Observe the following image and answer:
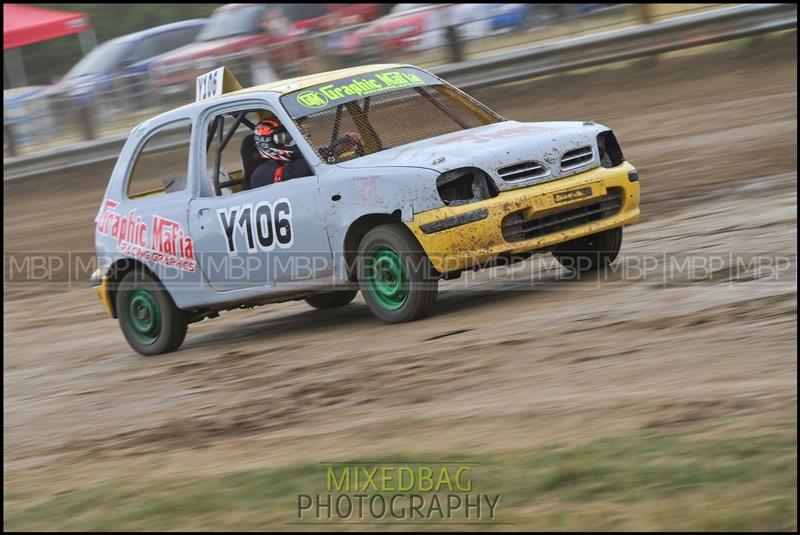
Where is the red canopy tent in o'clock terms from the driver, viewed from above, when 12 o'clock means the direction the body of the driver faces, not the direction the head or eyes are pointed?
The red canopy tent is roughly at 7 o'clock from the driver.

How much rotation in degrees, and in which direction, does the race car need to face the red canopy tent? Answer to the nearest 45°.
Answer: approximately 135° to its left

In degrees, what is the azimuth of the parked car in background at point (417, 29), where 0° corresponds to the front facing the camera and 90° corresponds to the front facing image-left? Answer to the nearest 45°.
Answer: approximately 45°

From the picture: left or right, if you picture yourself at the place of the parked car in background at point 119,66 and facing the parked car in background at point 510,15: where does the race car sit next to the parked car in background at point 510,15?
right

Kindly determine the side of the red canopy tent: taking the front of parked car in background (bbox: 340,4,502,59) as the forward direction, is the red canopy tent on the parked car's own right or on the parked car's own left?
on the parked car's own right

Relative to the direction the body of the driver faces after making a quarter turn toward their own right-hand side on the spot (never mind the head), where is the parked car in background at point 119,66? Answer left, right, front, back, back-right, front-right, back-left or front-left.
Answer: back-right

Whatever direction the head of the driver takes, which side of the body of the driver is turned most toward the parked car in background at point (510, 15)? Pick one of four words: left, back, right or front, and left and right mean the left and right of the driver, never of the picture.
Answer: left

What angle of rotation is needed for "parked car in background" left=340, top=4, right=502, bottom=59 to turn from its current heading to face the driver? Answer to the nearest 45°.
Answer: approximately 45° to its left

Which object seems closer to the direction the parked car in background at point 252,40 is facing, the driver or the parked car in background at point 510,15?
the driver

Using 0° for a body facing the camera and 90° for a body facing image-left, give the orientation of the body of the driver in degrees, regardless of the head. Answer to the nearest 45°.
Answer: approximately 315°

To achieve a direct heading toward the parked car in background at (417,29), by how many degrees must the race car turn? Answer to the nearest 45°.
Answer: approximately 135° to its left
